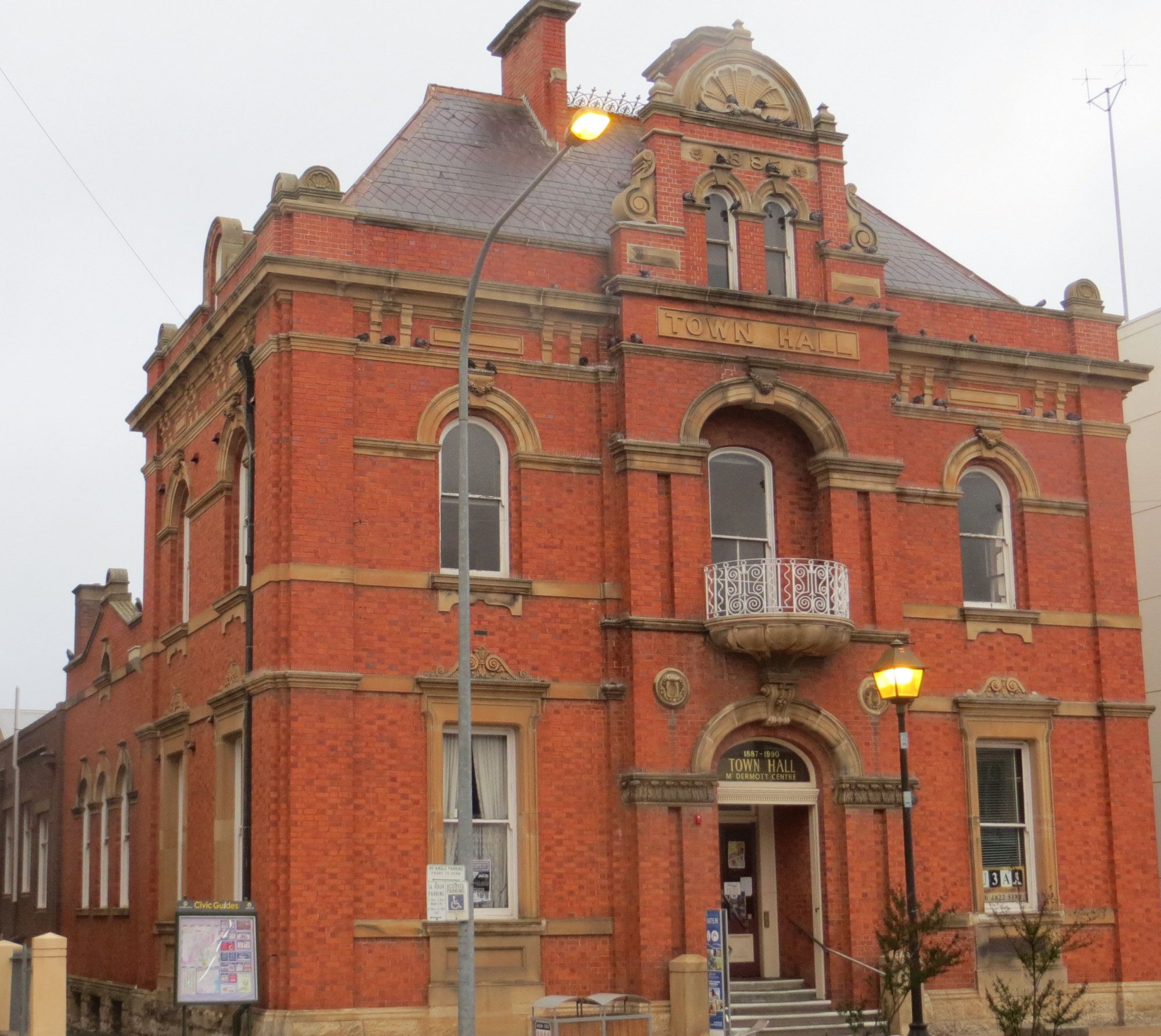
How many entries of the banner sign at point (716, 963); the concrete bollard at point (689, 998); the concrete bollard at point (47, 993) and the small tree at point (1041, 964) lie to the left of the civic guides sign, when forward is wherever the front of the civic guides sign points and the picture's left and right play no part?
3

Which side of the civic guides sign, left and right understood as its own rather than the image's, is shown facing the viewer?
front

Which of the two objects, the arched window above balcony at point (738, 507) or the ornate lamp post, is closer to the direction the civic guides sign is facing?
the ornate lamp post

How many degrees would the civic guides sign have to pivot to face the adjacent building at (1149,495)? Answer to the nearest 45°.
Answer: approximately 135° to its left

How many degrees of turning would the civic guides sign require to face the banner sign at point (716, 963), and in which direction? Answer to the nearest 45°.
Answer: approximately 90° to its left

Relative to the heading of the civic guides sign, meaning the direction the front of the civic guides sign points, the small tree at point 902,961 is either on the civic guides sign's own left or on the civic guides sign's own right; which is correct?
on the civic guides sign's own left

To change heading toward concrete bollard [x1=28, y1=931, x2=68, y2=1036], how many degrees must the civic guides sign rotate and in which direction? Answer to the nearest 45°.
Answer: approximately 90° to its right

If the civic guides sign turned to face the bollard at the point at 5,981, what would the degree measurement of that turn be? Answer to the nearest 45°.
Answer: approximately 135° to its right

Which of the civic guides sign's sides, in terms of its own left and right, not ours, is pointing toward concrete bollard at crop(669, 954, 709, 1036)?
left

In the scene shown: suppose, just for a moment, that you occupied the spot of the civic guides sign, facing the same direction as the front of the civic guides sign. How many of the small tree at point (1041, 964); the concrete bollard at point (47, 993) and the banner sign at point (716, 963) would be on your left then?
2
